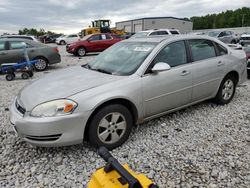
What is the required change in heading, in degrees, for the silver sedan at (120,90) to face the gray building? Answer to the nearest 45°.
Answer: approximately 135° to its right

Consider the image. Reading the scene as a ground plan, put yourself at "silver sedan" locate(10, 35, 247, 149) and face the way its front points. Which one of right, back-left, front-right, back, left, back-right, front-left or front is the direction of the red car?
back-right

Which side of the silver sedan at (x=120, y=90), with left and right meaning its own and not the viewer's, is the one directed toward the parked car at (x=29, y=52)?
right

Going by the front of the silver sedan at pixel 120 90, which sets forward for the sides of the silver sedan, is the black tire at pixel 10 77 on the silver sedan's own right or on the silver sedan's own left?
on the silver sedan's own right

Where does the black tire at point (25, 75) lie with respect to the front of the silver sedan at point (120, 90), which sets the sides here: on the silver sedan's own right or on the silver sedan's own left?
on the silver sedan's own right

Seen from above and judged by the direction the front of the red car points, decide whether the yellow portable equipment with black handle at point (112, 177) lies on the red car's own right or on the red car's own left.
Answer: on the red car's own left

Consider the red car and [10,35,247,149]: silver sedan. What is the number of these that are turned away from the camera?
0
